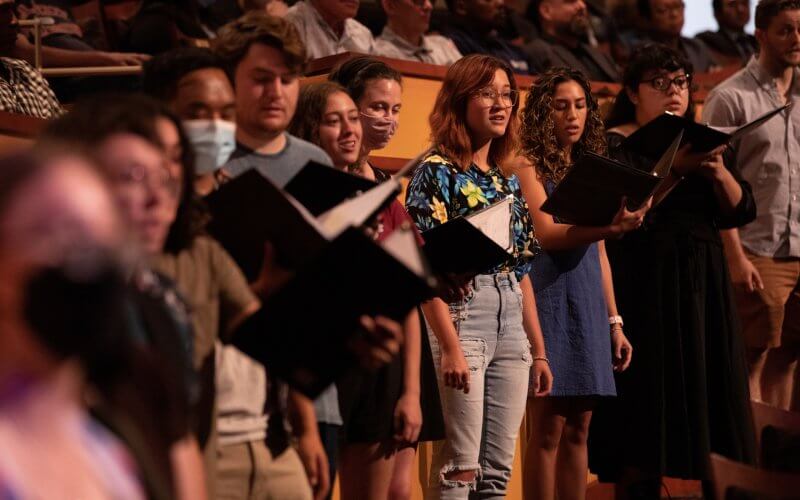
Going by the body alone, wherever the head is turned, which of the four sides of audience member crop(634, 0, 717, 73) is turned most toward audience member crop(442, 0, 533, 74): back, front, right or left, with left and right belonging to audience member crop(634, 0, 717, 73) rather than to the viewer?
right

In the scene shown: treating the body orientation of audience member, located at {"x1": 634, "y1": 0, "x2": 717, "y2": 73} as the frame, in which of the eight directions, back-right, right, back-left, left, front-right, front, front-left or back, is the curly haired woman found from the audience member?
front-right

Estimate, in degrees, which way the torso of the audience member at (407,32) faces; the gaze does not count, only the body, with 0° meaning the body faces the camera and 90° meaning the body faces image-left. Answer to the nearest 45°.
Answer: approximately 315°

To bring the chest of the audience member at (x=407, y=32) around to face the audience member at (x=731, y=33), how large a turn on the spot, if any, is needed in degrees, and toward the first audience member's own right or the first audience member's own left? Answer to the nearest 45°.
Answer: approximately 90° to the first audience member's own left

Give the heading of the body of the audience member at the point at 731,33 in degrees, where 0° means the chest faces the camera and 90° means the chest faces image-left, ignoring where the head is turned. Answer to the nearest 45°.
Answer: approximately 315°

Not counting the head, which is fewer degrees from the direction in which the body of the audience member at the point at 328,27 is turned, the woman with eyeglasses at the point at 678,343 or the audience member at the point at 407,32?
the woman with eyeglasses

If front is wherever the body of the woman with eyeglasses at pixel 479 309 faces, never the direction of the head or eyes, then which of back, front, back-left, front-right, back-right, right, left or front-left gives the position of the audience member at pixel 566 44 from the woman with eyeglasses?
back-left

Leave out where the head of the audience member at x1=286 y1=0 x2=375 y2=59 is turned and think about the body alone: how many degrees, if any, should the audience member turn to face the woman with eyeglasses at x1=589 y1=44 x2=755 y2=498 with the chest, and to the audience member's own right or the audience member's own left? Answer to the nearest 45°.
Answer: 0° — they already face them

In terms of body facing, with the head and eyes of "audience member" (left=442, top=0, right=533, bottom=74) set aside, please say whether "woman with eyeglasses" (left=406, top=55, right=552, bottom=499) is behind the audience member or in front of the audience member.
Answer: in front

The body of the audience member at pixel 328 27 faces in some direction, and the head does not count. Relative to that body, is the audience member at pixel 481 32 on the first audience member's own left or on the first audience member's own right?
on the first audience member's own left

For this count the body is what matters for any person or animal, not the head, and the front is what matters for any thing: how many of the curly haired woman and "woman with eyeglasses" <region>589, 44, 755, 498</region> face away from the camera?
0

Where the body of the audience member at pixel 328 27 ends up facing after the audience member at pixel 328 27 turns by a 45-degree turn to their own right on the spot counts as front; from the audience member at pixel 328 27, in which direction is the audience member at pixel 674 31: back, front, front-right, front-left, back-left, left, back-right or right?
back-left
